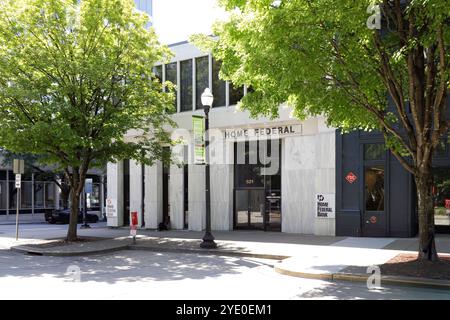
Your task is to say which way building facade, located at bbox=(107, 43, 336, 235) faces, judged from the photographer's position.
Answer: facing the viewer

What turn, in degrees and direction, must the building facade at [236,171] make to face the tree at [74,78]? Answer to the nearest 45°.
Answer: approximately 45° to its right

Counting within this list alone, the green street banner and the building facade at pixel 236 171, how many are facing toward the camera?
2

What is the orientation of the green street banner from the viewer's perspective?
toward the camera

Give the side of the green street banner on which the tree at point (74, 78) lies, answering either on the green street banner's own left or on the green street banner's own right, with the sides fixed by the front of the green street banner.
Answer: on the green street banner's own right

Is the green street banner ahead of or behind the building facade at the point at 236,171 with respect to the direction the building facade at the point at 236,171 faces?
ahead

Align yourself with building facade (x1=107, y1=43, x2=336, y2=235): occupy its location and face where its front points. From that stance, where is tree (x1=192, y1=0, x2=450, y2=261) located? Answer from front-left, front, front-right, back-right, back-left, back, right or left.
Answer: front
